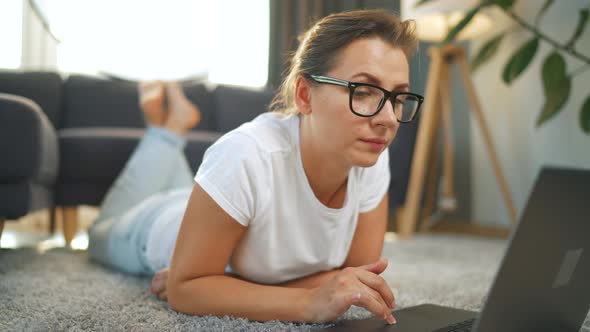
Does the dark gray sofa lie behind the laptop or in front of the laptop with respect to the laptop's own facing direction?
in front

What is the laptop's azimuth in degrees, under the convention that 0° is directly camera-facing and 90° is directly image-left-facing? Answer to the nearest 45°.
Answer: approximately 135°
